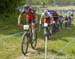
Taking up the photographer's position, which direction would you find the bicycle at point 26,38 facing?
facing the viewer and to the left of the viewer
